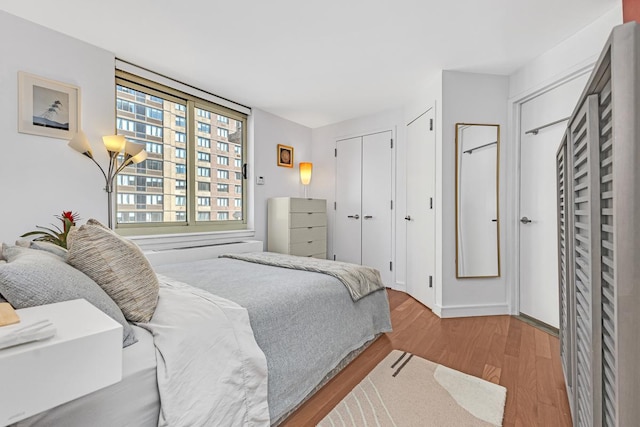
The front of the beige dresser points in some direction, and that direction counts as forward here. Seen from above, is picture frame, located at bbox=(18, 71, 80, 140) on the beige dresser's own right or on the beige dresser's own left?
on the beige dresser's own right

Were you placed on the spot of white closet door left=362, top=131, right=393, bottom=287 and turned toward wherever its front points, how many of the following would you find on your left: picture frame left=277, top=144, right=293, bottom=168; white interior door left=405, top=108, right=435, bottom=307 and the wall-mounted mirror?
2

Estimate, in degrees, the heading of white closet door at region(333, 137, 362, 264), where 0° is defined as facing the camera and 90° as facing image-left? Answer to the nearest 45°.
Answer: approximately 45°

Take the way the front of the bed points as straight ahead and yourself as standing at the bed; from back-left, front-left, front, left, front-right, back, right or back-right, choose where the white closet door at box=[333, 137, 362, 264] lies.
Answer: front

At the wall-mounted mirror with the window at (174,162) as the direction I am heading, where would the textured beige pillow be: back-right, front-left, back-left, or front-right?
front-left

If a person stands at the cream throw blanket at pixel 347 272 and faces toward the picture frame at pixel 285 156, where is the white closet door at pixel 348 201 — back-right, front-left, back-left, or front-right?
front-right

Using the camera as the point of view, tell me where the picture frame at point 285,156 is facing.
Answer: facing the viewer and to the right of the viewer

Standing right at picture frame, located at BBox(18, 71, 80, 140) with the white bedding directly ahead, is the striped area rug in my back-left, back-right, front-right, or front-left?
front-left

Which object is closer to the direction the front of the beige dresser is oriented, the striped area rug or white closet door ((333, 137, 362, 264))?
the striped area rug

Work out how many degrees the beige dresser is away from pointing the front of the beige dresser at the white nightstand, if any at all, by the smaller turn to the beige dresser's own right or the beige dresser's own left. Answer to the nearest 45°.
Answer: approximately 45° to the beige dresser's own right

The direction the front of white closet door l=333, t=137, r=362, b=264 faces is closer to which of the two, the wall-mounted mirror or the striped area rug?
the striped area rug

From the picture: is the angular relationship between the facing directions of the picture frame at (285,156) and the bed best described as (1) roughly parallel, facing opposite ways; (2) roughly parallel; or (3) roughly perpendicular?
roughly perpendicular

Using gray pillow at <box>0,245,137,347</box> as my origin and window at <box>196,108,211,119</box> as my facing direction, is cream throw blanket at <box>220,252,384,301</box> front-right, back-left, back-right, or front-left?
front-right

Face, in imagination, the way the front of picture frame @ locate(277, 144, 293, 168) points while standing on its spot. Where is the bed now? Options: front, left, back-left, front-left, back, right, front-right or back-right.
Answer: front-right

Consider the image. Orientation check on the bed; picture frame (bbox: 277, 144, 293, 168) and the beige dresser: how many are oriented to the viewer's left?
0

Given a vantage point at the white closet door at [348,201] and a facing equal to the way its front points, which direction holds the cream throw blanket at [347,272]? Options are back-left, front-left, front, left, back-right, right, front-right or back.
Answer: front-left
